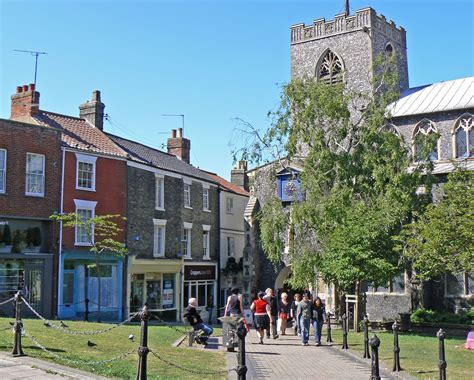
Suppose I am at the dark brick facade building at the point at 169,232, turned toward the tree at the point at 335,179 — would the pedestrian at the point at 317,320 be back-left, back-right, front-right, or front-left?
front-right

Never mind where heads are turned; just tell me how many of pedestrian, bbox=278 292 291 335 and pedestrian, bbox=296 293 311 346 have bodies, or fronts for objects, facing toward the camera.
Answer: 2

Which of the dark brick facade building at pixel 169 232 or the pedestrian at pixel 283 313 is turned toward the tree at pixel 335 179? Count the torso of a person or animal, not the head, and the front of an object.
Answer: the dark brick facade building

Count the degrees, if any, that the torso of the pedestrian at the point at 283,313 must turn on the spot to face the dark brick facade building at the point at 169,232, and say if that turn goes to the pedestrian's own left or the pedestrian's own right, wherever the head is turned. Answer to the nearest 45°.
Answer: approximately 135° to the pedestrian's own right

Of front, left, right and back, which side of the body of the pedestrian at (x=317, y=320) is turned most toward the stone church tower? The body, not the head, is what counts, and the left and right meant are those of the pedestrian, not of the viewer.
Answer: back

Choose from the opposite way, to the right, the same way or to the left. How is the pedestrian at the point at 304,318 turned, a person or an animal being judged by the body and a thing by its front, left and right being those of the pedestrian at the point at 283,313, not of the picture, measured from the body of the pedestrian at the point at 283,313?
the same way

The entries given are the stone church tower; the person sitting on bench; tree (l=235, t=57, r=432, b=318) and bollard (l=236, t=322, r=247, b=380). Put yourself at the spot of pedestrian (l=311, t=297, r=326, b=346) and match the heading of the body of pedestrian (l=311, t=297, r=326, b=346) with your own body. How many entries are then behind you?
2

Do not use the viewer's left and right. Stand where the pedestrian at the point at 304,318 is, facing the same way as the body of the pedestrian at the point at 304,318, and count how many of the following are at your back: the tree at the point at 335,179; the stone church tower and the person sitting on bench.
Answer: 2

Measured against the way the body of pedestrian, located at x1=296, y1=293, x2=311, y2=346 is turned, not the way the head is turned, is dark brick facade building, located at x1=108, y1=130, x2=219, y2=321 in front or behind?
behind

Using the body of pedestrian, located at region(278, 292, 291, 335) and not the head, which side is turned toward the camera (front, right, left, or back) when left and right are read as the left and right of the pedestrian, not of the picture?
front

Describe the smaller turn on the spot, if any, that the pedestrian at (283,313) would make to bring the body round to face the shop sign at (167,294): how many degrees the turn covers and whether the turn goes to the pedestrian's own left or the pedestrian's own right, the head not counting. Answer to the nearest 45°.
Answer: approximately 135° to the pedestrian's own right

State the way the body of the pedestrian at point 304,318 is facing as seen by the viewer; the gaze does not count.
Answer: toward the camera

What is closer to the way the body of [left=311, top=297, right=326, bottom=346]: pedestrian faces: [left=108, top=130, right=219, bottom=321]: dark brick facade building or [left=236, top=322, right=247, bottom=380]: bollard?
the bollard

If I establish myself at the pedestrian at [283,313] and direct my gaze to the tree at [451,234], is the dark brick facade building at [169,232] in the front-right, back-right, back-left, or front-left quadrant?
back-left

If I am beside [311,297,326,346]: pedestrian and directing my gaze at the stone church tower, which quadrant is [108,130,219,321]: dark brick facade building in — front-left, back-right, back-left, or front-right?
front-left

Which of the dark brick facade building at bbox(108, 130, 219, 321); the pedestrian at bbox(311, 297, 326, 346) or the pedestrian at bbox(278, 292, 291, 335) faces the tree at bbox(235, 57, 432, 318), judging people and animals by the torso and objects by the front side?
the dark brick facade building

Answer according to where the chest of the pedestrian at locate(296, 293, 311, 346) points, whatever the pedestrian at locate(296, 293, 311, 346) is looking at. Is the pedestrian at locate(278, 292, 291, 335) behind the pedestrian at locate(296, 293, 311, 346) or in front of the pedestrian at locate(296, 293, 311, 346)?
behind

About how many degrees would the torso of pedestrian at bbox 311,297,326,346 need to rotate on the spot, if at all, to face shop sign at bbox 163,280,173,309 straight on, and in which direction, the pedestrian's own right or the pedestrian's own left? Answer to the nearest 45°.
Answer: approximately 135° to the pedestrian's own right

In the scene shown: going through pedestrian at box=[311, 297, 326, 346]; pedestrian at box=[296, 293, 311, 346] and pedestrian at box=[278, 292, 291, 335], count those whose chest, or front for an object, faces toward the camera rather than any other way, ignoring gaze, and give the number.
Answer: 3

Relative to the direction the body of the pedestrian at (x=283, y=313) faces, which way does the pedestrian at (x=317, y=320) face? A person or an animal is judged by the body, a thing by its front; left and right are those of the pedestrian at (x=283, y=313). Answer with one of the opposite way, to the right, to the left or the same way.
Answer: the same way
